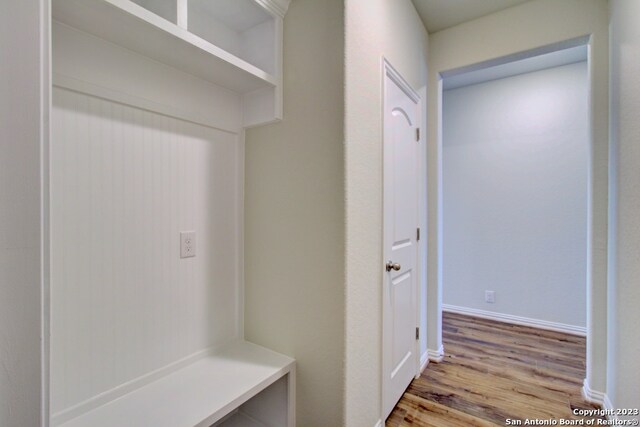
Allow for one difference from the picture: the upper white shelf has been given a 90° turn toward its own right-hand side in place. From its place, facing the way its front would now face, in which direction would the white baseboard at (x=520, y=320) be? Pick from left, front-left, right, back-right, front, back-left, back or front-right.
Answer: back-left

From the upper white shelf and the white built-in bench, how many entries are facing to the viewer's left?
0

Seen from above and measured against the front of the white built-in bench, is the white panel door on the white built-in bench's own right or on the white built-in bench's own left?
on the white built-in bench's own left

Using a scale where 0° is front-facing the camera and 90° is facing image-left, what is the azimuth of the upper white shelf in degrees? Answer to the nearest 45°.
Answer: approximately 315°

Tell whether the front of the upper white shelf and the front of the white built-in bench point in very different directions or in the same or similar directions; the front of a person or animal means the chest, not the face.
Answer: same or similar directions

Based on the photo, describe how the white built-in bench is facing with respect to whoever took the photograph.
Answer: facing the viewer and to the right of the viewer

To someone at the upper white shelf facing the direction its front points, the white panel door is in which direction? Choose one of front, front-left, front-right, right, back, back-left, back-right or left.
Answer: front-left
